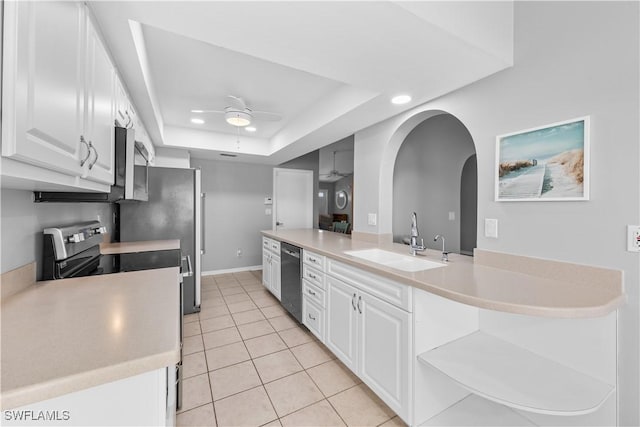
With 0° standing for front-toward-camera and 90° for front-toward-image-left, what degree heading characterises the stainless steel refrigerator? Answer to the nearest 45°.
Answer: approximately 270°

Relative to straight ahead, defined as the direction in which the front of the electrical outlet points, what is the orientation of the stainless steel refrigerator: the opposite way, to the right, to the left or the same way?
the opposite way

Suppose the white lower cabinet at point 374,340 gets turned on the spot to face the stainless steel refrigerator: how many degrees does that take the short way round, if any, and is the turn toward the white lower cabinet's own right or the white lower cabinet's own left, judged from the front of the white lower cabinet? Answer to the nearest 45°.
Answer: approximately 90° to the white lower cabinet's own right

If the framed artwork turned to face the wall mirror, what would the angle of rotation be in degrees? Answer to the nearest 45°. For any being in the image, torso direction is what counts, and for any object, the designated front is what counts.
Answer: approximately 90° to its right

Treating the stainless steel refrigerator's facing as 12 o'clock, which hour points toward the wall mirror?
The wall mirror is roughly at 11 o'clock from the stainless steel refrigerator.

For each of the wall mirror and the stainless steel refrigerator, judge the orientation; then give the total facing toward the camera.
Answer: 1

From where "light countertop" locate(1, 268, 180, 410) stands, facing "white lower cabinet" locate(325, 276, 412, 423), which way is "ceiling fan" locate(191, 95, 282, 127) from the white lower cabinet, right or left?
left

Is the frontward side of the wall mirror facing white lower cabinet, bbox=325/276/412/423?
yes

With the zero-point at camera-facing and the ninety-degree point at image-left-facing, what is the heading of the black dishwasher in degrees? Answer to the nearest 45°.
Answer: approximately 90°

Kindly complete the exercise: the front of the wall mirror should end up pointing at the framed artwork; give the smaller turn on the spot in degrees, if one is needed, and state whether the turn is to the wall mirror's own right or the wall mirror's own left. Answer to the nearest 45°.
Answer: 0° — it already faces it

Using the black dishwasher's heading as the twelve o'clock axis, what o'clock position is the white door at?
The white door is roughly at 3 o'clock from the black dishwasher.
